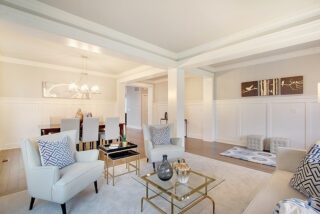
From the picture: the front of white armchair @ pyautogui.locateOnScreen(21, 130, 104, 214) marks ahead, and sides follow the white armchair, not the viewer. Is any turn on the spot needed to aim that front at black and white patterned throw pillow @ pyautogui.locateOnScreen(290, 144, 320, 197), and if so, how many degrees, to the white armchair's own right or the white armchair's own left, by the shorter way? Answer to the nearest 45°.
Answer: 0° — it already faces it

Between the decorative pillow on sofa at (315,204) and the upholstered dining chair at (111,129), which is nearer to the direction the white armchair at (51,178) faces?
the decorative pillow on sofa

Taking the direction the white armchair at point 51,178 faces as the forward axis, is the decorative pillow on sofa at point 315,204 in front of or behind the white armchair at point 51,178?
in front

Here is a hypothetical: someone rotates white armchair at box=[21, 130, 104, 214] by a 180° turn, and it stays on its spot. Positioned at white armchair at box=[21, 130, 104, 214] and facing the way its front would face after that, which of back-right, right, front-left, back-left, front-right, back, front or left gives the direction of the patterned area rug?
back-right

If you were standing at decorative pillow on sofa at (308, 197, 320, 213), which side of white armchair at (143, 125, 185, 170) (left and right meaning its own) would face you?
front

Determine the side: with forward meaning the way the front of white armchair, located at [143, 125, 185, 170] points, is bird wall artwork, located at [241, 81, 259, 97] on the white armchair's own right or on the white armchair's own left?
on the white armchair's own left

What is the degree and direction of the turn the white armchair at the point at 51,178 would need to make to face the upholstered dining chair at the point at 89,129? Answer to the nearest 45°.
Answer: approximately 135° to its left

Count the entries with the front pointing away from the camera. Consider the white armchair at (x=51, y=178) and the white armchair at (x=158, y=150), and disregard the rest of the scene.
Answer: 0

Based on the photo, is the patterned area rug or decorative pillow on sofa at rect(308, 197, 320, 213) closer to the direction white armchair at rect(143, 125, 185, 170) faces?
the decorative pillow on sofa

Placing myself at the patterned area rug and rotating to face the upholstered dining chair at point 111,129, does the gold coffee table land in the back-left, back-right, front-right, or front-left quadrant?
front-left

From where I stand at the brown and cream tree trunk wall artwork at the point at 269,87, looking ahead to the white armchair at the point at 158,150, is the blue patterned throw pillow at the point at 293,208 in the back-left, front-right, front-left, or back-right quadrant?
front-left

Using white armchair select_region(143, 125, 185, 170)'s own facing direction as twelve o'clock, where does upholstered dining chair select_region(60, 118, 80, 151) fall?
The upholstered dining chair is roughly at 5 o'clock from the white armchair.

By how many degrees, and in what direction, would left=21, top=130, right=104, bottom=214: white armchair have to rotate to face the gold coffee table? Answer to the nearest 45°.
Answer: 0° — it already faces it

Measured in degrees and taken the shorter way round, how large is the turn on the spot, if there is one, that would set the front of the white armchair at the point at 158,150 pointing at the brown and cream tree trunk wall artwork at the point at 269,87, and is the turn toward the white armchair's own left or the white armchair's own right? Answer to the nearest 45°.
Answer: approximately 90° to the white armchair's own left

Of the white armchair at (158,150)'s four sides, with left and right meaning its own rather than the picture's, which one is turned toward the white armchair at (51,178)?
right

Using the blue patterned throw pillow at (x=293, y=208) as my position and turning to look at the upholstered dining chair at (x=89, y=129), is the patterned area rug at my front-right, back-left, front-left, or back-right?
front-right

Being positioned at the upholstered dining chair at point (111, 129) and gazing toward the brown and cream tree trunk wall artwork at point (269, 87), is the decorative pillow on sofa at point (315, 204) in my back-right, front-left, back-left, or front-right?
front-right
